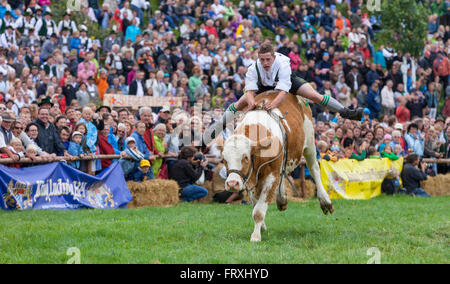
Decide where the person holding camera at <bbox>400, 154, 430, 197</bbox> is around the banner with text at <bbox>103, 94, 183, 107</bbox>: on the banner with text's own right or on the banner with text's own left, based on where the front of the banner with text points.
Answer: on the banner with text's own left

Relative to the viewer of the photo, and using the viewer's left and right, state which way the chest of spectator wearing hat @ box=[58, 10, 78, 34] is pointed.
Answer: facing the viewer

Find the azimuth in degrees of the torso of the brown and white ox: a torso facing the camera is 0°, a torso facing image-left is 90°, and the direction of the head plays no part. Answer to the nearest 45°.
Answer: approximately 45°

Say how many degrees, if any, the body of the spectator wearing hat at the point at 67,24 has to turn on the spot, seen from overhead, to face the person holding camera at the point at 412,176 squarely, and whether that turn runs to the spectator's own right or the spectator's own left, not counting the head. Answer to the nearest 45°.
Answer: approximately 45° to the spectator's own left

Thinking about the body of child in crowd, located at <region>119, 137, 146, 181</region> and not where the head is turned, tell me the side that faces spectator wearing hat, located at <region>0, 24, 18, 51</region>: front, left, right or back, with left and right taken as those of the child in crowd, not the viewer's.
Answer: back

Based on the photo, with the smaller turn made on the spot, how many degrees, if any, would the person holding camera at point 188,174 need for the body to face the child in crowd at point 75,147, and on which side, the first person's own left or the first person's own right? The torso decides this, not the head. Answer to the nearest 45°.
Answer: approximately 180°

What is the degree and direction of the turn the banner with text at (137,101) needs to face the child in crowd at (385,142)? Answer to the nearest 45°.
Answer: approximately 90° to its left

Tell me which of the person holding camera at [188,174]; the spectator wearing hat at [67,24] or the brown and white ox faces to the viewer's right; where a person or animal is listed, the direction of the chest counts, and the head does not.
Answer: the person holding camera

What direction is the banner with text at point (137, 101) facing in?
toward the camera

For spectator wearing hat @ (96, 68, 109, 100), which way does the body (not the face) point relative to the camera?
toward the camera

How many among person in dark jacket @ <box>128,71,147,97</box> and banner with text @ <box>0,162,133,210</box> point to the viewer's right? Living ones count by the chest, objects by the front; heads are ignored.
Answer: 0

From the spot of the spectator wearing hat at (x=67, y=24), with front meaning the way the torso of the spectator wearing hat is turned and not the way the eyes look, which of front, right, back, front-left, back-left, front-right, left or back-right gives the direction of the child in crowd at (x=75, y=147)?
front

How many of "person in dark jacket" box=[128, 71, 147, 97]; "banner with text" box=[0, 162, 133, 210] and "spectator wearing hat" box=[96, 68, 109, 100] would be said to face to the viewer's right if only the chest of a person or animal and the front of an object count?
0

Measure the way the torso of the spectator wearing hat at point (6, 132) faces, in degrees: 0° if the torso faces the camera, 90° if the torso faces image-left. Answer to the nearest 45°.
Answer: approximately 315°

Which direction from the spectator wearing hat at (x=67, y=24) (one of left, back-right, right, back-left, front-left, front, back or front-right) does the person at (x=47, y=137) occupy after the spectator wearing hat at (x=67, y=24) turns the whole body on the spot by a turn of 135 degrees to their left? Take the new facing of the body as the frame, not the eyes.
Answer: back-right
